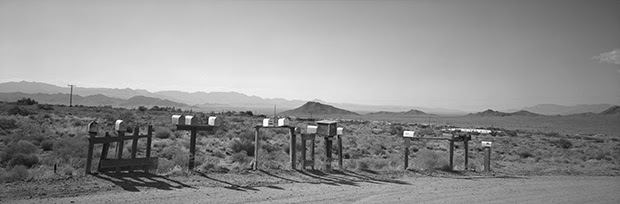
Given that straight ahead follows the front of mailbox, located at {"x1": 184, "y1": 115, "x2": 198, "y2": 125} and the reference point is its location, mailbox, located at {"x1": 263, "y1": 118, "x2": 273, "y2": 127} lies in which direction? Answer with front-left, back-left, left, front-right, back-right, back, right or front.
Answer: front-left

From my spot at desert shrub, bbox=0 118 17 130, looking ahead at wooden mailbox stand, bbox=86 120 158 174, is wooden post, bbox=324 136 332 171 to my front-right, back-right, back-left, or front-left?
front-left

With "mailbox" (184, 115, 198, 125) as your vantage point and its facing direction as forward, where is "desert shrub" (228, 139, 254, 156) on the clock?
The desert shrub is roughly at 8 o'clock from the mailbox.

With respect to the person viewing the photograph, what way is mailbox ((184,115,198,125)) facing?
facing the viewer and to the right of the viewer

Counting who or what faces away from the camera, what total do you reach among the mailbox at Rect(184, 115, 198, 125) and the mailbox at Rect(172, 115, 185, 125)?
0

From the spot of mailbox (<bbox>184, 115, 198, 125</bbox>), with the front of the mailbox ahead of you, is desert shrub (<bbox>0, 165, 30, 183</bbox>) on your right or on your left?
on your right

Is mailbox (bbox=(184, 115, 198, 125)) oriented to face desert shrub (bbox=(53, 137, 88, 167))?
no

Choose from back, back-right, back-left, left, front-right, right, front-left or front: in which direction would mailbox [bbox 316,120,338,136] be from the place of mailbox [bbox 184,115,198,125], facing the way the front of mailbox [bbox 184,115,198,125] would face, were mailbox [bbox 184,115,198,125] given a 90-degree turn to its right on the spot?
back-left

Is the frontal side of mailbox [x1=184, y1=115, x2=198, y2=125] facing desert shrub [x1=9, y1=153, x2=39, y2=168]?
no

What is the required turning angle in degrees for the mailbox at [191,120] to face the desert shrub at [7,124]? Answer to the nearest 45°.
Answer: approximately 180°

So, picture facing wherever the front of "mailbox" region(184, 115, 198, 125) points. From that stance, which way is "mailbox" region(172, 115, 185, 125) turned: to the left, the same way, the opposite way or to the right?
the same way

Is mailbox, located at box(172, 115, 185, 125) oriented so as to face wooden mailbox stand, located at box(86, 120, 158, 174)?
no

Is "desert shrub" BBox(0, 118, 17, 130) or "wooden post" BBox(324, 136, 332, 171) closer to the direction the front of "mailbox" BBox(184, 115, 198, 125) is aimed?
the wooden post

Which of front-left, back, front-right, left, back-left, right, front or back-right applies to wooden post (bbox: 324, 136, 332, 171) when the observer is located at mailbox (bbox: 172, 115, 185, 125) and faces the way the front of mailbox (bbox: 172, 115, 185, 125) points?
front-left

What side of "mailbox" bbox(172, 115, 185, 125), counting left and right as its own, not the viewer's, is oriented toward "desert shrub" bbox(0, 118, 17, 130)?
back
